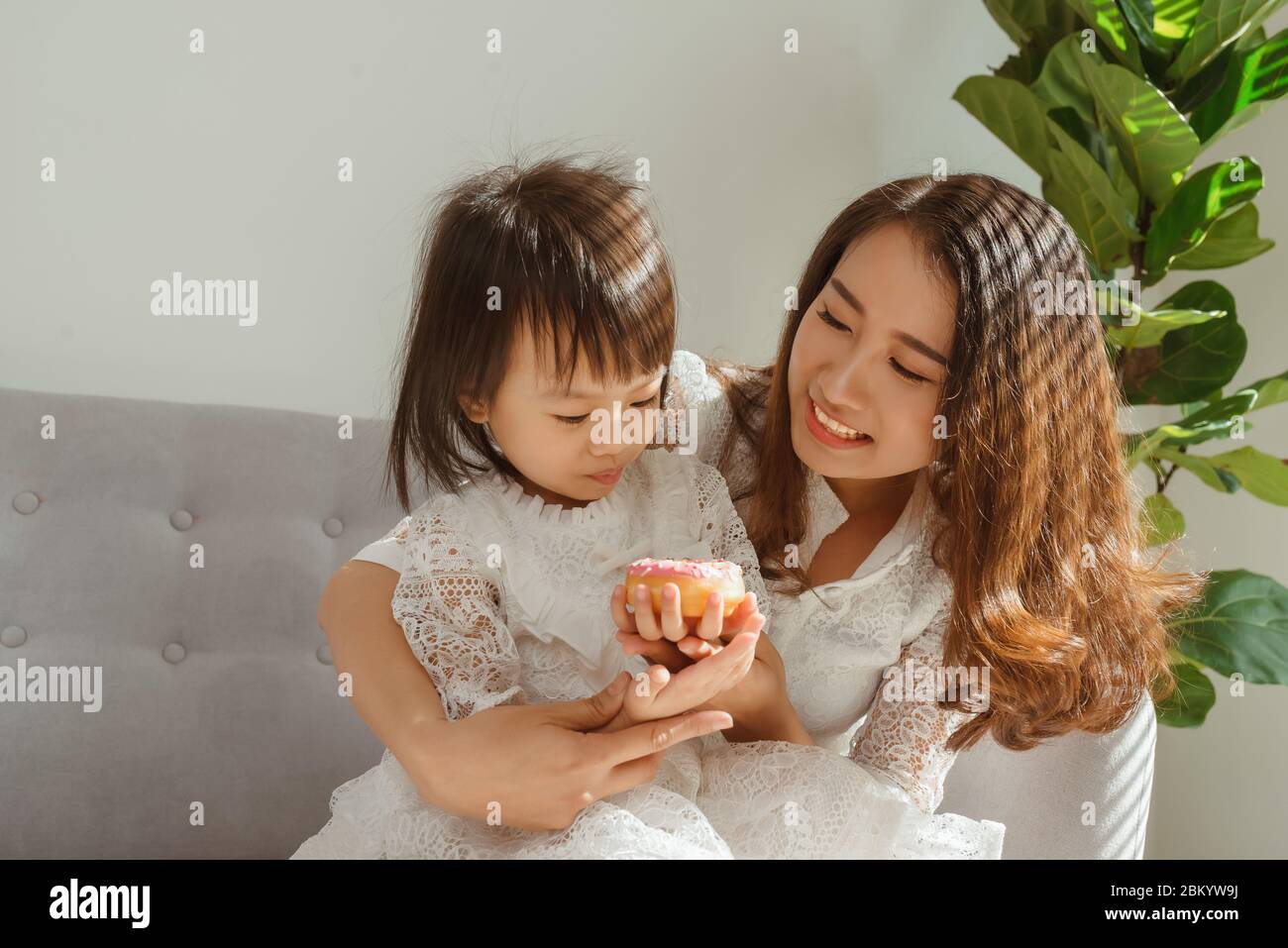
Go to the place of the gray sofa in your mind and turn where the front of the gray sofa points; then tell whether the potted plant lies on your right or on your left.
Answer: on your left

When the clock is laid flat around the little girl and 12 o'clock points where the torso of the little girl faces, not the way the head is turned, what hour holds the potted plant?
The potted plant is roughly at 9 o'clock from the little girl.

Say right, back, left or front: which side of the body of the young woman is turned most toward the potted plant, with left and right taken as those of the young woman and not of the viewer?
back

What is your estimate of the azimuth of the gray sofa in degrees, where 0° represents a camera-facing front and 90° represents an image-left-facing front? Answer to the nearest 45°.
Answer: approximately 0°

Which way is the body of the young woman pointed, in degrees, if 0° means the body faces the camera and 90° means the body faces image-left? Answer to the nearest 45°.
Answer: approximately 45°
